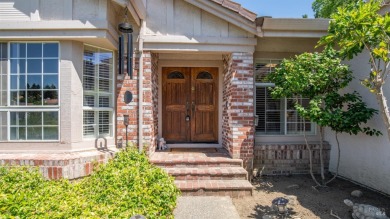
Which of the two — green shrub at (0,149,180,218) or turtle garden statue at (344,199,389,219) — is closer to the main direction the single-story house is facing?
the green shrub

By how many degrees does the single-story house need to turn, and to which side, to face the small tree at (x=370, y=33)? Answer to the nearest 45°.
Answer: approximately 45° to its left

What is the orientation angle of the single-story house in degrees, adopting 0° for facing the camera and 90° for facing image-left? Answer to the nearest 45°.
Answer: approximately 0°

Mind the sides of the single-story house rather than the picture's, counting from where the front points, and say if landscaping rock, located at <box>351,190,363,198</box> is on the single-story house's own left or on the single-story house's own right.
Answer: on the single-story house's own left

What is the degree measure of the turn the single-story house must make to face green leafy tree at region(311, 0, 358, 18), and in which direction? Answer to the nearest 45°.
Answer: approximately 135° to its left

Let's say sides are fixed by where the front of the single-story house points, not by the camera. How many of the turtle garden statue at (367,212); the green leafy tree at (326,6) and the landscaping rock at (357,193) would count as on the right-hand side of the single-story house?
0

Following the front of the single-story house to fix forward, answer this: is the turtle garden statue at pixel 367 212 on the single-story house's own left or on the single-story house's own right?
on the single-story house's own left

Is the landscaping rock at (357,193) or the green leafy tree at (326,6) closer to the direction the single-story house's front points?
the landscaping rock

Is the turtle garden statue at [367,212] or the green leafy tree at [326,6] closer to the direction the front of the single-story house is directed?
the turtle garden statue

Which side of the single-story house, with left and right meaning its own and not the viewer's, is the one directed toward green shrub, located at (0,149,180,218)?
front
